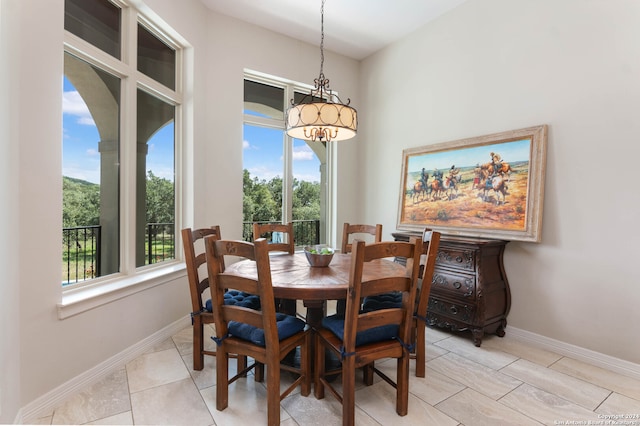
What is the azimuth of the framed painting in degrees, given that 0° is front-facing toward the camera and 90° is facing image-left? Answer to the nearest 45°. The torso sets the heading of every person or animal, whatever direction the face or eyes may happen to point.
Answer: approximately 45°

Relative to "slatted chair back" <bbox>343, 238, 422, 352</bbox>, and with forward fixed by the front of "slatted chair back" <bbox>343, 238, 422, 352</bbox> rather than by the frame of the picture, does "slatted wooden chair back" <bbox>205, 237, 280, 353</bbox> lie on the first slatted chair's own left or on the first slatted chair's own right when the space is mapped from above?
on the first slatted chair's own left

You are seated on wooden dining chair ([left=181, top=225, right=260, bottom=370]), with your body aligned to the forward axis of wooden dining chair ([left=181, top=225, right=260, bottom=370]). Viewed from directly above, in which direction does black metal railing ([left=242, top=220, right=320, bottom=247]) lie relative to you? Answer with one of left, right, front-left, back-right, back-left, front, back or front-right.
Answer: left

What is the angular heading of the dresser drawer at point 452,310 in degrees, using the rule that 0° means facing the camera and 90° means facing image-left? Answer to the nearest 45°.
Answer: approximately 45°

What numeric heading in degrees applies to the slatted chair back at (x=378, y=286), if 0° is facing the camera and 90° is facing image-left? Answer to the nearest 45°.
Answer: approximately 135°

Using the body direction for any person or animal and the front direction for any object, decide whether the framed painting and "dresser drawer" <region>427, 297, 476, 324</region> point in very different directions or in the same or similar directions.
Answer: same or similar directions

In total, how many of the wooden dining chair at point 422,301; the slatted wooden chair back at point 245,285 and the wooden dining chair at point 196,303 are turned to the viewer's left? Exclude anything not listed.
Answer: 1

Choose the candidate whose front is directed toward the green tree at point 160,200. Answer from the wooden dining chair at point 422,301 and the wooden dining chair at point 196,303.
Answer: the wooden dining chair at point 422,301

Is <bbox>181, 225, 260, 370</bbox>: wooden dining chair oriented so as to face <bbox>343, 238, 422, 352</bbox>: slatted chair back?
yes

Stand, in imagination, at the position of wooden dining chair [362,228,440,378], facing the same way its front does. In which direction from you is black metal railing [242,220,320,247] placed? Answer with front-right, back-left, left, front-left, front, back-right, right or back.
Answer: front-right

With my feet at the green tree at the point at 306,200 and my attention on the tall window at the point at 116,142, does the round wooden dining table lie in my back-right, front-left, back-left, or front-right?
front-left

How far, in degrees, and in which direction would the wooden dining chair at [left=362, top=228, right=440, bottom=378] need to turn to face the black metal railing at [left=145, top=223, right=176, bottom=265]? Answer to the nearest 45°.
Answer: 0° — it already faces it

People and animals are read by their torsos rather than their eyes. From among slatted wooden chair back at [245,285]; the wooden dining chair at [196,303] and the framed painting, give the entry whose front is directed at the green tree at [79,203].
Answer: the framed painting

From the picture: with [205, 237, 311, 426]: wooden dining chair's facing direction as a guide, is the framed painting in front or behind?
in front

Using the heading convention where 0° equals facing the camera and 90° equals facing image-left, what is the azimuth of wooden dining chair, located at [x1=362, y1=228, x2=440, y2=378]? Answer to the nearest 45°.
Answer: approximately 90°

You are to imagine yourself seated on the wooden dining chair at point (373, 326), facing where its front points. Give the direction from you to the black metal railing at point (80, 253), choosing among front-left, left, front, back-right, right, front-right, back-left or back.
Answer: front-left

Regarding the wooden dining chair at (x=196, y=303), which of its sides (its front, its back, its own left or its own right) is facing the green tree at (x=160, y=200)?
left

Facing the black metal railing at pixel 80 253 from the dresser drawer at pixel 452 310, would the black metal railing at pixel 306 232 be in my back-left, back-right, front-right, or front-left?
front-right

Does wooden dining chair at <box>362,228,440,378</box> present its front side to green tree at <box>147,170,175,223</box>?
yes
